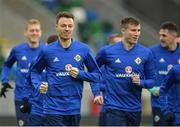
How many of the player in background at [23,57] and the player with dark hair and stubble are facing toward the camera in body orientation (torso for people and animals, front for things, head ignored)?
2

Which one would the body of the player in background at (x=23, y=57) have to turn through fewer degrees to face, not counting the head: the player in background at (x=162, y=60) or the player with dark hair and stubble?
the player with dark hair and stubble

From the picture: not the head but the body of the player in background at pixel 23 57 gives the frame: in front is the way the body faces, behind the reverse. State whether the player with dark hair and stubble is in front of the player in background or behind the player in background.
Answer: in front

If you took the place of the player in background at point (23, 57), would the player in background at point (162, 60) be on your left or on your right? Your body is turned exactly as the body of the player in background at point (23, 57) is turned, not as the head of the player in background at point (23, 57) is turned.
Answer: on your left

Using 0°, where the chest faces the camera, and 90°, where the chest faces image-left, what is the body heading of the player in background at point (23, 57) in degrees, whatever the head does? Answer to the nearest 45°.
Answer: approximately 0°

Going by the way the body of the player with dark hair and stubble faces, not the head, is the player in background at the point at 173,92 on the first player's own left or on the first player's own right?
on the first player's own left
